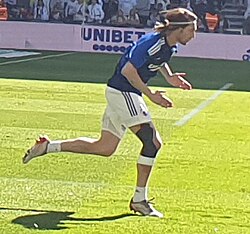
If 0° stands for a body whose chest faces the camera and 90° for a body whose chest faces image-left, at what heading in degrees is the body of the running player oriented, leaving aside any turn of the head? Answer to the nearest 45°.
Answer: approximately 270°

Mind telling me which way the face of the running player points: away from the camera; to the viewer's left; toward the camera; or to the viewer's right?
to the viewer's right
